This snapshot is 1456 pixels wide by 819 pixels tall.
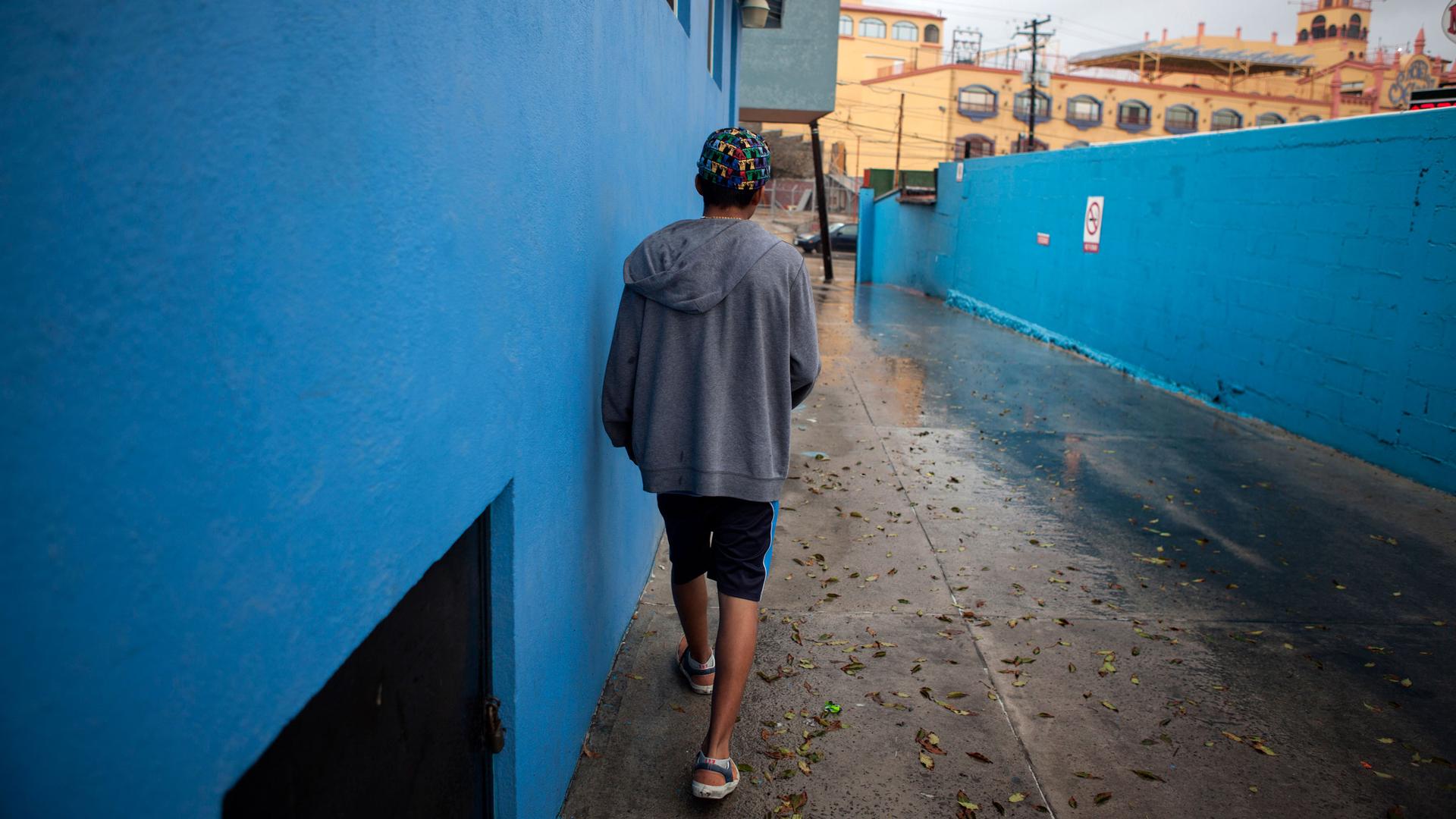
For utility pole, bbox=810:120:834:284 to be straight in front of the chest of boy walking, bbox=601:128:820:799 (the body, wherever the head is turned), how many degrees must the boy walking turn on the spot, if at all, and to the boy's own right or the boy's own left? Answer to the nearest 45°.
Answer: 0° — they already face it

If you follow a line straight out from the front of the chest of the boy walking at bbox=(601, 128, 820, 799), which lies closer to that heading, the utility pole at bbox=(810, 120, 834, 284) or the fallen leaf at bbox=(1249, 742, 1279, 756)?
the utility pole

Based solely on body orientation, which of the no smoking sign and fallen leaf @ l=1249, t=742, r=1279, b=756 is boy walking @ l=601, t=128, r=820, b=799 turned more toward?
the no smoking sign

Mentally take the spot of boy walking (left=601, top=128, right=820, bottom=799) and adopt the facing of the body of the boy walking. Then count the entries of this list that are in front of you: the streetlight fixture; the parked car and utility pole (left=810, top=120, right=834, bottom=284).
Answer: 3

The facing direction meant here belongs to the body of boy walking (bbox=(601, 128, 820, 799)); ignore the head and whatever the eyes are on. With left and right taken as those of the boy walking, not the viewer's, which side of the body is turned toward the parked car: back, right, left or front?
front

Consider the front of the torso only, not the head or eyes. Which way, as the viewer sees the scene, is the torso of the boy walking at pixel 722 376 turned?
away from the camera

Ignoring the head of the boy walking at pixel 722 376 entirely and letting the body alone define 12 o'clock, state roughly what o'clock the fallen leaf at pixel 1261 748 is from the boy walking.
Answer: The fallen leaf is roughly at 3 o'clock from the boy walking.

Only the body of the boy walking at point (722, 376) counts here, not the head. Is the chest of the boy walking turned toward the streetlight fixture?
yes

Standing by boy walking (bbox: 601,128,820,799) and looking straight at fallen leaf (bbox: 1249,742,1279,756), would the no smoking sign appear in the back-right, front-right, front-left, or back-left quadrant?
front-left
